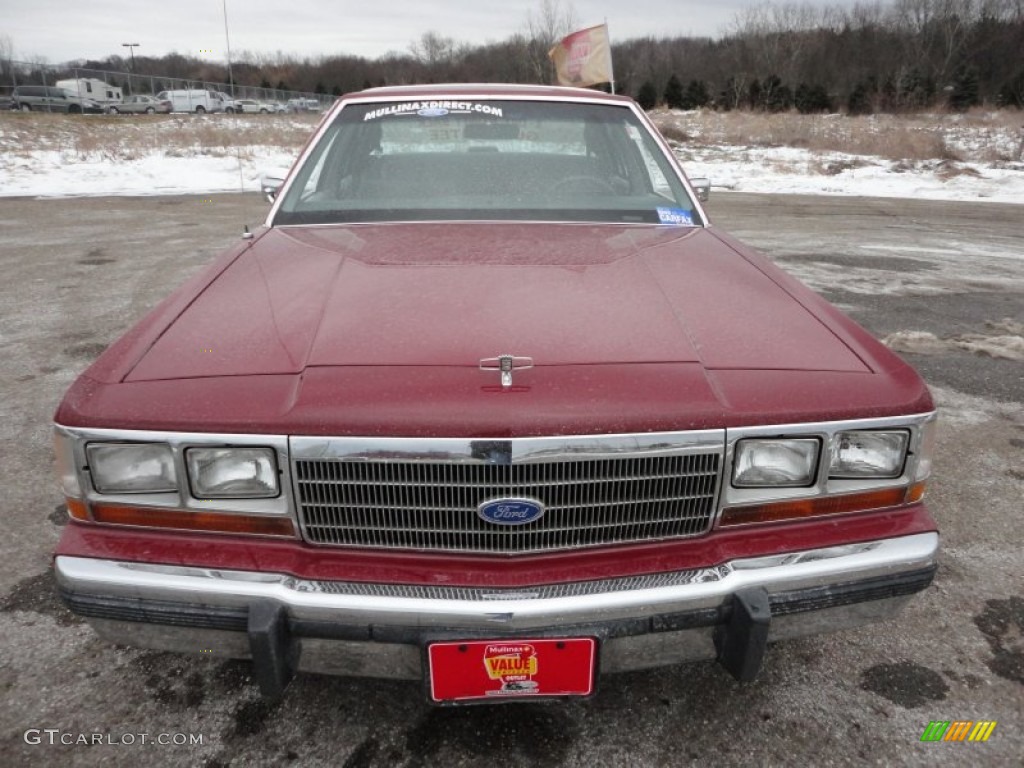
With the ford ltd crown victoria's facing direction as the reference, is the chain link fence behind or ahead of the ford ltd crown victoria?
behind

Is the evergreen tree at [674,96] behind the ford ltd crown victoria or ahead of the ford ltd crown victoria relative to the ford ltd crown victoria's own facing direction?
behind

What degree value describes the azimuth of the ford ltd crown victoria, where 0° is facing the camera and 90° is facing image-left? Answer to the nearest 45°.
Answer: approximately 0°

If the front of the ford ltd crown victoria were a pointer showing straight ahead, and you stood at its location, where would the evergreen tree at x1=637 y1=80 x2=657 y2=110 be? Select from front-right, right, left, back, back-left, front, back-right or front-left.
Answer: back

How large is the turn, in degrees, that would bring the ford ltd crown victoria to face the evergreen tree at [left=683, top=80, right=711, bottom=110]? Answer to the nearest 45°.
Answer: approximately 180°

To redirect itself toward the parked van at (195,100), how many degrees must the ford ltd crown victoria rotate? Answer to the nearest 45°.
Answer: approximately 180°

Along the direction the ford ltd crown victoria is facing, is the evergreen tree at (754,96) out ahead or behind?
behind

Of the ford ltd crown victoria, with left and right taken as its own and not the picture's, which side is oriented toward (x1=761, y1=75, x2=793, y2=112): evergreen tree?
back

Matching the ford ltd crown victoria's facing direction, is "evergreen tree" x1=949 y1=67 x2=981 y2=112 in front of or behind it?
behind

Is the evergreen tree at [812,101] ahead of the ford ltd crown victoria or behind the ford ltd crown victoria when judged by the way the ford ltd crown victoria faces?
behind

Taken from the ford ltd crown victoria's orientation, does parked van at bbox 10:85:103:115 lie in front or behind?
behind
